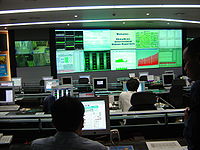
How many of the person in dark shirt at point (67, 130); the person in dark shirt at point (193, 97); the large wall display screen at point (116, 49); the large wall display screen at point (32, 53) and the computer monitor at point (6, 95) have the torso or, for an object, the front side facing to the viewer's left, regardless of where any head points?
1

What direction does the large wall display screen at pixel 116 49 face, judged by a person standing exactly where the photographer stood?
facing the viewer

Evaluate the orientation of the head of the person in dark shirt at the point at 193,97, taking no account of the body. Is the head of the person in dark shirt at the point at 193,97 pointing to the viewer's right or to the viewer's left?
to the viewer's left

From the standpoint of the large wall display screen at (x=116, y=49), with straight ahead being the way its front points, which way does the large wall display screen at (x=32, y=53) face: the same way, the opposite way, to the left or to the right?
the same way

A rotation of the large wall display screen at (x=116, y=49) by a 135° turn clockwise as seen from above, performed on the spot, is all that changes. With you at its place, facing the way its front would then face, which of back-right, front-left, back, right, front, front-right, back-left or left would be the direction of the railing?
back-left

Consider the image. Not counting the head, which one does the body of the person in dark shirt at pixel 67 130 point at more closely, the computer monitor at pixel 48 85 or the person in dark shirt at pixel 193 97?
the computer monitor

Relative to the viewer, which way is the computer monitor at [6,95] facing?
toward the camera

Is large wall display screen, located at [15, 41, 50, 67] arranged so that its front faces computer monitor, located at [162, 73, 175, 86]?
no

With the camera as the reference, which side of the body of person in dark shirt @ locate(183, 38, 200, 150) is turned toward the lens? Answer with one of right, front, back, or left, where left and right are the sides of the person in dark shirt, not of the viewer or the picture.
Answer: left

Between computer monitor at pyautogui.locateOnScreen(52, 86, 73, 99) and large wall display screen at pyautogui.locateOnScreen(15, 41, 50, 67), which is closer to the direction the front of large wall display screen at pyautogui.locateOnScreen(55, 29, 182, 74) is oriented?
the computer monitor

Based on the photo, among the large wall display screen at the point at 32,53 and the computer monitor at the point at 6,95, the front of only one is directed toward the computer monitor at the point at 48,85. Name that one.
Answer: the large wall display screen

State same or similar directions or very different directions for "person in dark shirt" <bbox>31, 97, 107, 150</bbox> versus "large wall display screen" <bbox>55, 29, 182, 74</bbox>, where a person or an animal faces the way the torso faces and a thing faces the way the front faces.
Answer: very different directions

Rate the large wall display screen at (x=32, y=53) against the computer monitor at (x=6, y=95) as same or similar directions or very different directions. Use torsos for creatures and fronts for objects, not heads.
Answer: same or similar directions

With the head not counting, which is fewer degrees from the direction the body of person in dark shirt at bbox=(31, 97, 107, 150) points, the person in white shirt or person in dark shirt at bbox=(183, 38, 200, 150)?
the person in white shirt

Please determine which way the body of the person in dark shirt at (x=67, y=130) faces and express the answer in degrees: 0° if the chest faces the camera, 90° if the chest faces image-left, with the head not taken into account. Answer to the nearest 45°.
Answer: approximately 180°

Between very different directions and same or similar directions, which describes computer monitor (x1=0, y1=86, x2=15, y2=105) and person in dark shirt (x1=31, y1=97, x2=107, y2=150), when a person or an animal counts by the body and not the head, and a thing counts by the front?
very different directions

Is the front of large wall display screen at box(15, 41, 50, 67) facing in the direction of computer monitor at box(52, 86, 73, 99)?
yes

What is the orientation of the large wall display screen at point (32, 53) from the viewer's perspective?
toward the camera

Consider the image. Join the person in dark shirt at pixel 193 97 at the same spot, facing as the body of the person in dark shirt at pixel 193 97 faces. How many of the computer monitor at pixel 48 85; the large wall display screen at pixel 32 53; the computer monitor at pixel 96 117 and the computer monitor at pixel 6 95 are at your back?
0
